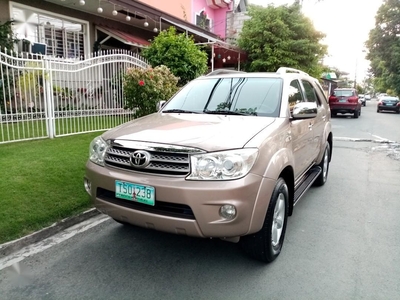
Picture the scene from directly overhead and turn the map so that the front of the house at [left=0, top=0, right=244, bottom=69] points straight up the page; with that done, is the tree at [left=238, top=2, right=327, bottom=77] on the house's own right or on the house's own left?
on the house's own left

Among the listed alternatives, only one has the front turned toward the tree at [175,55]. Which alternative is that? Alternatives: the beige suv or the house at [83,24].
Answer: the house

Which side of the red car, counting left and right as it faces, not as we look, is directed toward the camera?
back

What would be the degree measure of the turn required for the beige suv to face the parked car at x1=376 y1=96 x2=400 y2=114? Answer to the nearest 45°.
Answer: approximately 180°

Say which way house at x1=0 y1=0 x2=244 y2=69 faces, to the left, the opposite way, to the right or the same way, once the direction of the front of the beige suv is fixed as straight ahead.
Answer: to the left

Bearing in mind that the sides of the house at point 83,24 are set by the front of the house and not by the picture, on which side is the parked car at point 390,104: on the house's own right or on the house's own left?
on the house's own left

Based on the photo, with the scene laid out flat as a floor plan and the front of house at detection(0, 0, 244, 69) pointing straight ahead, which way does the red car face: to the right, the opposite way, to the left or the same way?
to the left

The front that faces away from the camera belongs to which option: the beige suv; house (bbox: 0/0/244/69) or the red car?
the red car

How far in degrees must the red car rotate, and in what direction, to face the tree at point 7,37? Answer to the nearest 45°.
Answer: approximately 135° to its left

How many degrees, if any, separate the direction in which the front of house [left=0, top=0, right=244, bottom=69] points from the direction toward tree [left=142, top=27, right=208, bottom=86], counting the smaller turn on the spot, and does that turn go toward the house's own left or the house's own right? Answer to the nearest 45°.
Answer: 0° — it already faces it

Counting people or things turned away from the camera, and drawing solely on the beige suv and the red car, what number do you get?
1
